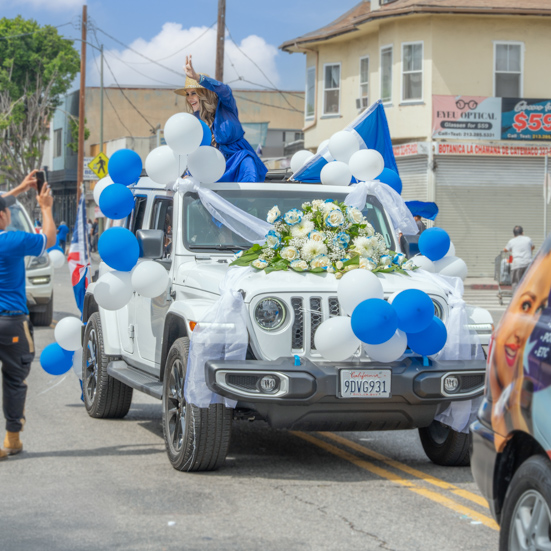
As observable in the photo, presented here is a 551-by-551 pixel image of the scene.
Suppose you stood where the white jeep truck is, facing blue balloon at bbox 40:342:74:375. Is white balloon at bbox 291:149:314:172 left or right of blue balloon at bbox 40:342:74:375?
right

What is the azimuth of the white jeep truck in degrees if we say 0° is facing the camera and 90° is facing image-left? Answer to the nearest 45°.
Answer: approximately 315°

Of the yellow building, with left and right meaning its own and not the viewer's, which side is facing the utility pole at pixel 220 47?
right

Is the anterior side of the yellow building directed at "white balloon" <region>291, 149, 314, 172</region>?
yes

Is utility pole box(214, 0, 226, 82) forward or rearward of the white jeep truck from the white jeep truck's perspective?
rearward

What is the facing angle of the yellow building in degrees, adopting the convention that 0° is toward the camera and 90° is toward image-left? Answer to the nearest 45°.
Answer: approximately 0°

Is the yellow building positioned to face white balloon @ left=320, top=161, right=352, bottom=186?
yes
